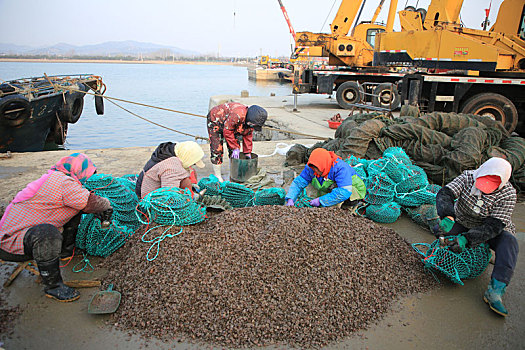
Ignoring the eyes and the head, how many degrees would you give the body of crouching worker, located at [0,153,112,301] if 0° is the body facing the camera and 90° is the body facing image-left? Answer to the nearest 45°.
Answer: approximately 270°

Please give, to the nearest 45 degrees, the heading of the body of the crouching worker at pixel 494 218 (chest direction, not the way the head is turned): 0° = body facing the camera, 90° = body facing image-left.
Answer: approximately 45°

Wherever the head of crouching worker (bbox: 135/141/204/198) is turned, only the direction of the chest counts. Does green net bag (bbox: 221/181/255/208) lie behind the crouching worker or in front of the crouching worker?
in front

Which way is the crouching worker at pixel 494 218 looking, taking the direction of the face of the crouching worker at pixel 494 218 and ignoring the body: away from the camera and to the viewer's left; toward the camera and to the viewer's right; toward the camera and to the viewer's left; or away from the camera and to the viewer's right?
toward the camera and to the viewer's left

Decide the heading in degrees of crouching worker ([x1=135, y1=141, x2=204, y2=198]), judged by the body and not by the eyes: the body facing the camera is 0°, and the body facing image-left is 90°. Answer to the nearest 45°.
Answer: approximately 270°

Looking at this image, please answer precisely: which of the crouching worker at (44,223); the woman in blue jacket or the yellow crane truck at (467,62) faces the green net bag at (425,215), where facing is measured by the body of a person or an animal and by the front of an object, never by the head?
the crouching worker

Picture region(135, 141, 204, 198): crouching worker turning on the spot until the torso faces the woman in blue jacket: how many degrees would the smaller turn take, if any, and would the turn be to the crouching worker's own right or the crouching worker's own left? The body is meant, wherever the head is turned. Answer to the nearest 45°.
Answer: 0° — they already face them

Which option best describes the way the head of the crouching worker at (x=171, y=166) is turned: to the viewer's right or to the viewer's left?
to the viewer's right

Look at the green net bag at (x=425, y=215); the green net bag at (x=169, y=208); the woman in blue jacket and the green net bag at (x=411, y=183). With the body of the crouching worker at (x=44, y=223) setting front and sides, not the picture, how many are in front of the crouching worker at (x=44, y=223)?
4

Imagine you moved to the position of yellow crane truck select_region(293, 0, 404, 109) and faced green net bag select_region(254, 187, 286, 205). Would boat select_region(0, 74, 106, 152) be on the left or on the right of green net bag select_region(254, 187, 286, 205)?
right
